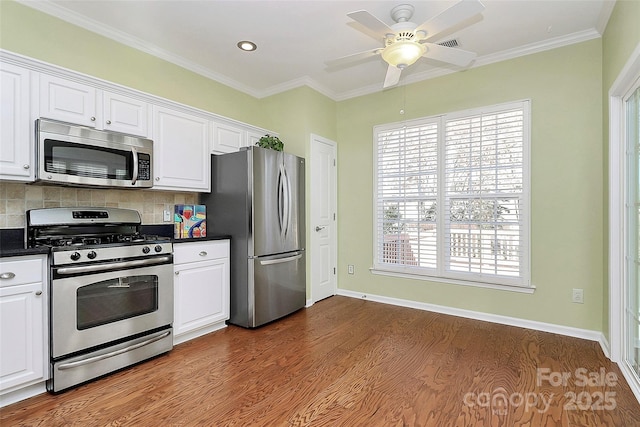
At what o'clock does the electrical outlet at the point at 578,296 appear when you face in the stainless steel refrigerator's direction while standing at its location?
The electrical outlet is roughly at 11 o'clock from the stainless steel refrigerator.

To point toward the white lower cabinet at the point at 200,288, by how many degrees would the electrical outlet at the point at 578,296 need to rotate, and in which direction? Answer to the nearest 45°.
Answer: approximately 45° to its right

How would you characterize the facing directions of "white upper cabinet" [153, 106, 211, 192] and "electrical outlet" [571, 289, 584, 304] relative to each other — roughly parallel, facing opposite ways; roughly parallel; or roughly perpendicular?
roughly perpendicular

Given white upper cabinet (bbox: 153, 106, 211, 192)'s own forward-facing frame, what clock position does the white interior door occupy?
The white interior door is roughly at 10 o'clock from the white upper cabinet.

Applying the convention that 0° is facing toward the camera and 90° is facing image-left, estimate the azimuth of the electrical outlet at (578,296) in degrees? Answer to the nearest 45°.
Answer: approximately 0°

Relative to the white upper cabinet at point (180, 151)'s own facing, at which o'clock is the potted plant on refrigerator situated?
The potted plant on refrigerator is roughly at 10 o'clock from the white upper cabinet.

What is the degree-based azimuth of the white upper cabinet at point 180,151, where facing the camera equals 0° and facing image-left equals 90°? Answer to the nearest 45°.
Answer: approximately 315°

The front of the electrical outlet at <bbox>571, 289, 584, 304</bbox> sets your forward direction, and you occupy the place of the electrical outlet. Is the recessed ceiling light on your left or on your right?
on your right
